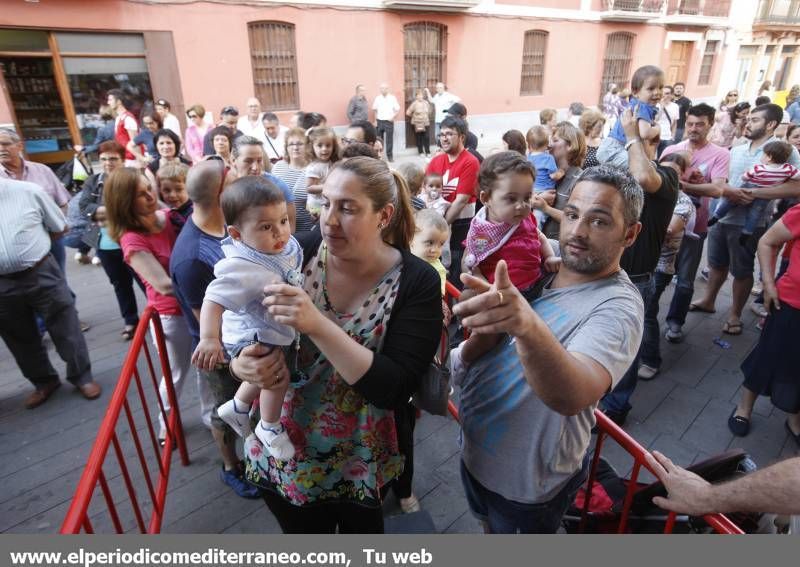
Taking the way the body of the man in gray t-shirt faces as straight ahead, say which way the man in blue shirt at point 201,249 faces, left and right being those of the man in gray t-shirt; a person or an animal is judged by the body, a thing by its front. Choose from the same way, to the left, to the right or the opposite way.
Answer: the opposite way

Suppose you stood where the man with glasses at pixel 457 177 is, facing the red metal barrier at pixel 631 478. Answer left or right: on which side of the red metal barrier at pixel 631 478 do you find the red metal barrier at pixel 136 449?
right

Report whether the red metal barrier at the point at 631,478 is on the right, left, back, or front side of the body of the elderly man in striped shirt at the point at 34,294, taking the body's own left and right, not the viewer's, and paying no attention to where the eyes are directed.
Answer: front

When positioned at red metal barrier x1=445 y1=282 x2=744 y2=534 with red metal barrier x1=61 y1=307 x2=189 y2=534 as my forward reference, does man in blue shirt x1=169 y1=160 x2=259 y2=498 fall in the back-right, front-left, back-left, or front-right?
front-right

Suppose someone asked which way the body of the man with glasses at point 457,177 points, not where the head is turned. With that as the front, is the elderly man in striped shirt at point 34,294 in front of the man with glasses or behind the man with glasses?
in front

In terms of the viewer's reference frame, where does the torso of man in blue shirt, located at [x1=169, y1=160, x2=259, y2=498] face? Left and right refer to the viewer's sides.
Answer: facing to the right of the viewer

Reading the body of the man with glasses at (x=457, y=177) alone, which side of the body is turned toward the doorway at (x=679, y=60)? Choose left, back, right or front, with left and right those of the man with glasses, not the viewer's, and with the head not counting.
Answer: back

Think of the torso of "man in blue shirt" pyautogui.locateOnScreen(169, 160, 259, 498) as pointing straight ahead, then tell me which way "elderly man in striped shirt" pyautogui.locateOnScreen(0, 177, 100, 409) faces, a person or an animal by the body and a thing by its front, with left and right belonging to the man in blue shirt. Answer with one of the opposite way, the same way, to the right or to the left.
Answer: to the right

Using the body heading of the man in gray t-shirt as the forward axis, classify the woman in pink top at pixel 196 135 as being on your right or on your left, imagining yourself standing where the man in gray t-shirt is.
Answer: on your right

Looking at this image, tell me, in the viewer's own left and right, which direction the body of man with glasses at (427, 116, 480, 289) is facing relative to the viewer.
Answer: facing the viewer and to the left of the viewer

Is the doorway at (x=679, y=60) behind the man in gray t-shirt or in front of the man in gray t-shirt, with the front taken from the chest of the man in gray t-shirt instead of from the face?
behind

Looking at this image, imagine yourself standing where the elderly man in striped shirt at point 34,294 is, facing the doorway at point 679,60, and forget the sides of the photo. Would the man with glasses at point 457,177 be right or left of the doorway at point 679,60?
right

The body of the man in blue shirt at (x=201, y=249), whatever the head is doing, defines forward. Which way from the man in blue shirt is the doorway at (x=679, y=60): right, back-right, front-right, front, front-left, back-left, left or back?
front-left

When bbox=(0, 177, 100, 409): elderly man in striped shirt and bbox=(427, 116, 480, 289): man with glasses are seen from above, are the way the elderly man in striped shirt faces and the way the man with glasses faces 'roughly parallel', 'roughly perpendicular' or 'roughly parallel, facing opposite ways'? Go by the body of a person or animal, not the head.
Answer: roughly perpendicular
